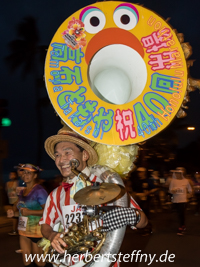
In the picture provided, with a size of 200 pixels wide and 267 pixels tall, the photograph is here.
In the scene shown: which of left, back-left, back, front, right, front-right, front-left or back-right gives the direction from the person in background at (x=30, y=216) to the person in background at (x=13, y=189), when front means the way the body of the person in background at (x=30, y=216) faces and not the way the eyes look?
back-right

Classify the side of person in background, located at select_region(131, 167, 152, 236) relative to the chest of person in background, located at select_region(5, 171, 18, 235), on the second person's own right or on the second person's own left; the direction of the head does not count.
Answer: on the second person's own left

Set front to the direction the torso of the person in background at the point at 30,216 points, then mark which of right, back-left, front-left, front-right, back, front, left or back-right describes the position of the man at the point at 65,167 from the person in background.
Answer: front-left

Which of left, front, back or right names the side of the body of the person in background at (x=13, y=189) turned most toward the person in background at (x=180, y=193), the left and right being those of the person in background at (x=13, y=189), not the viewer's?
left

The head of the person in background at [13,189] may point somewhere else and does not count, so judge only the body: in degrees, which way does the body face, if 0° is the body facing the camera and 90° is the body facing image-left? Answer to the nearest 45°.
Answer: approximately 45°

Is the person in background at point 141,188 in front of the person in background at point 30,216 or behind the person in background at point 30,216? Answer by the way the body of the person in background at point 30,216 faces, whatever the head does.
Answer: behind

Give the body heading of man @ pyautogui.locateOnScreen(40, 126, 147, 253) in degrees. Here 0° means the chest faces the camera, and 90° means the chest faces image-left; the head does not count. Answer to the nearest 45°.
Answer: approximately 45°

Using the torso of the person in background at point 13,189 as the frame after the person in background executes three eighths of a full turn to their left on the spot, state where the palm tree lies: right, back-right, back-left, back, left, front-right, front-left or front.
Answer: left

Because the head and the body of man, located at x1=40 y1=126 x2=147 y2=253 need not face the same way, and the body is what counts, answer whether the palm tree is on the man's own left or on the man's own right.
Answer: on the man's own right

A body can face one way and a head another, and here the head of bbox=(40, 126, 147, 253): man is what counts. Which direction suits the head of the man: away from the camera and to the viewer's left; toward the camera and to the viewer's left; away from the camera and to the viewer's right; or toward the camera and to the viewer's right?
toward the camera and to the viewer's left

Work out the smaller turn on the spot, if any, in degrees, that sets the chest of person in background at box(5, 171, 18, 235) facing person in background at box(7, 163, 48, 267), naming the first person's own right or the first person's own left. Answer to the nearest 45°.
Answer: approximately 45° to the first person's own left

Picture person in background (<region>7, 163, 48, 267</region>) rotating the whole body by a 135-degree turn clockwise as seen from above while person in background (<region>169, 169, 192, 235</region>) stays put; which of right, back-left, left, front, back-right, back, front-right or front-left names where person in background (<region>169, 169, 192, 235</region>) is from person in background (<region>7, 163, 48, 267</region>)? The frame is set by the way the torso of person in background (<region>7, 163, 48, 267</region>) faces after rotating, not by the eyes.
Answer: front-right

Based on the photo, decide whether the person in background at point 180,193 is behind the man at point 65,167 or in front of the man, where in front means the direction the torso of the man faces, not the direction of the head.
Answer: behind
